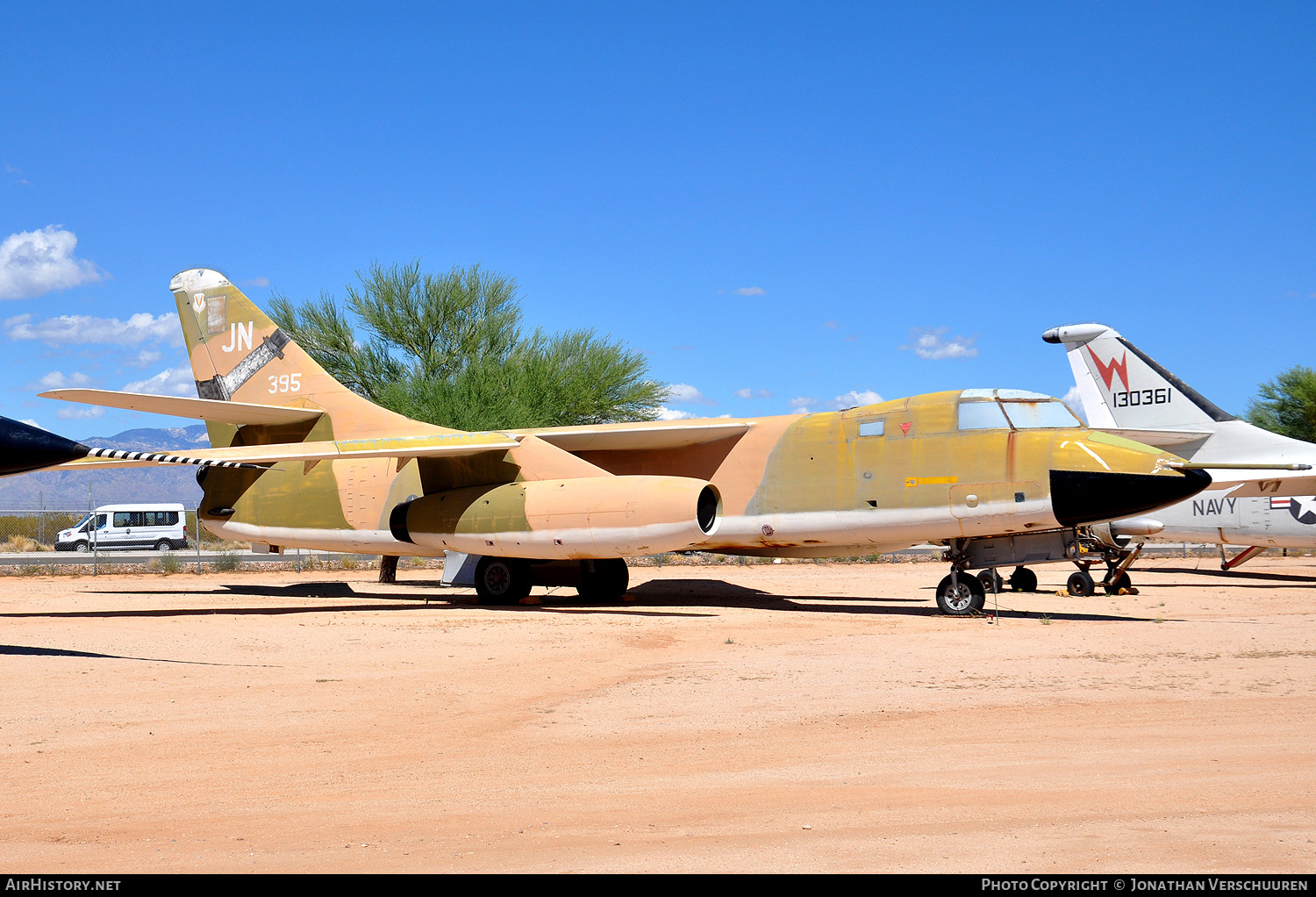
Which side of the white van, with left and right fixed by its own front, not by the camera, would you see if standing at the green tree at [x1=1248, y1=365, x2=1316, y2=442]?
back

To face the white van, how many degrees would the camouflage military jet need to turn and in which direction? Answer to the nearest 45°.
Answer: approximately 180°

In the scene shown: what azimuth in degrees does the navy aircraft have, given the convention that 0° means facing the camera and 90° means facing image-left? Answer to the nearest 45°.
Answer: approximately 270°

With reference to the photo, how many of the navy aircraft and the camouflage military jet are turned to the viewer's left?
0

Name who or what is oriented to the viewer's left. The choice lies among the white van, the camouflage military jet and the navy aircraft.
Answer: the white van

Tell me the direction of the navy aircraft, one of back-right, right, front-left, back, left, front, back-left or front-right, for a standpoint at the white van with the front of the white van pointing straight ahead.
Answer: back-left

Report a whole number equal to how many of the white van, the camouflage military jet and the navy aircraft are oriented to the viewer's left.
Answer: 1

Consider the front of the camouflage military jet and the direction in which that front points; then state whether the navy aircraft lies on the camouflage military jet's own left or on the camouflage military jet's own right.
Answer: on the camouflage military jet's own left

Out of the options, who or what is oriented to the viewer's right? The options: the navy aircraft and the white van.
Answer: the navy aircraft

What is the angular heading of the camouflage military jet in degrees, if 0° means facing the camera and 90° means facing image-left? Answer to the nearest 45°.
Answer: approximately 315°

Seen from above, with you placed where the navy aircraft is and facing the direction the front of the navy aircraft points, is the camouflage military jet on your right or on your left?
on your right

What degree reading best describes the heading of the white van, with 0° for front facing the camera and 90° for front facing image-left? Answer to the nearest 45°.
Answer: approximately 90°

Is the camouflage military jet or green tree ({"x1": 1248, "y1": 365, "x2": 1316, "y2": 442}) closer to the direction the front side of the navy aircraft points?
the green tree

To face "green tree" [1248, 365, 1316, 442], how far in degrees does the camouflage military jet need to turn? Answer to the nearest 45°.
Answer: approximately 90° to its left
